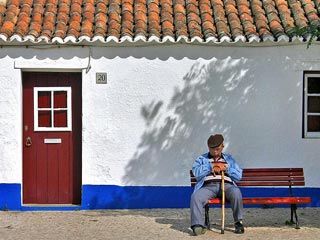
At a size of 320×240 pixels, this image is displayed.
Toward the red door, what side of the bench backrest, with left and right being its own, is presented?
right

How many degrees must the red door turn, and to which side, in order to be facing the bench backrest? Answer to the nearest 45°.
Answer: approximately 45° to its left

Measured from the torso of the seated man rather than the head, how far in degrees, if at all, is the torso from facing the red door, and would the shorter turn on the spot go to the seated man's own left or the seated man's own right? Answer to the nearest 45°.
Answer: approximately 135° to the seated man's own right

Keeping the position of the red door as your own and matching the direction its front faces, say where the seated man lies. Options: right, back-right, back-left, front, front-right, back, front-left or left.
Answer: front-left

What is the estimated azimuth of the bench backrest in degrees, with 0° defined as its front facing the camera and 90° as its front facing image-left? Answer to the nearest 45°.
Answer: approximately 0°

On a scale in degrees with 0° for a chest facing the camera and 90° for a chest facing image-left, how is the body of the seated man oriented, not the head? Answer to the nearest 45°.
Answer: approximately 0°
